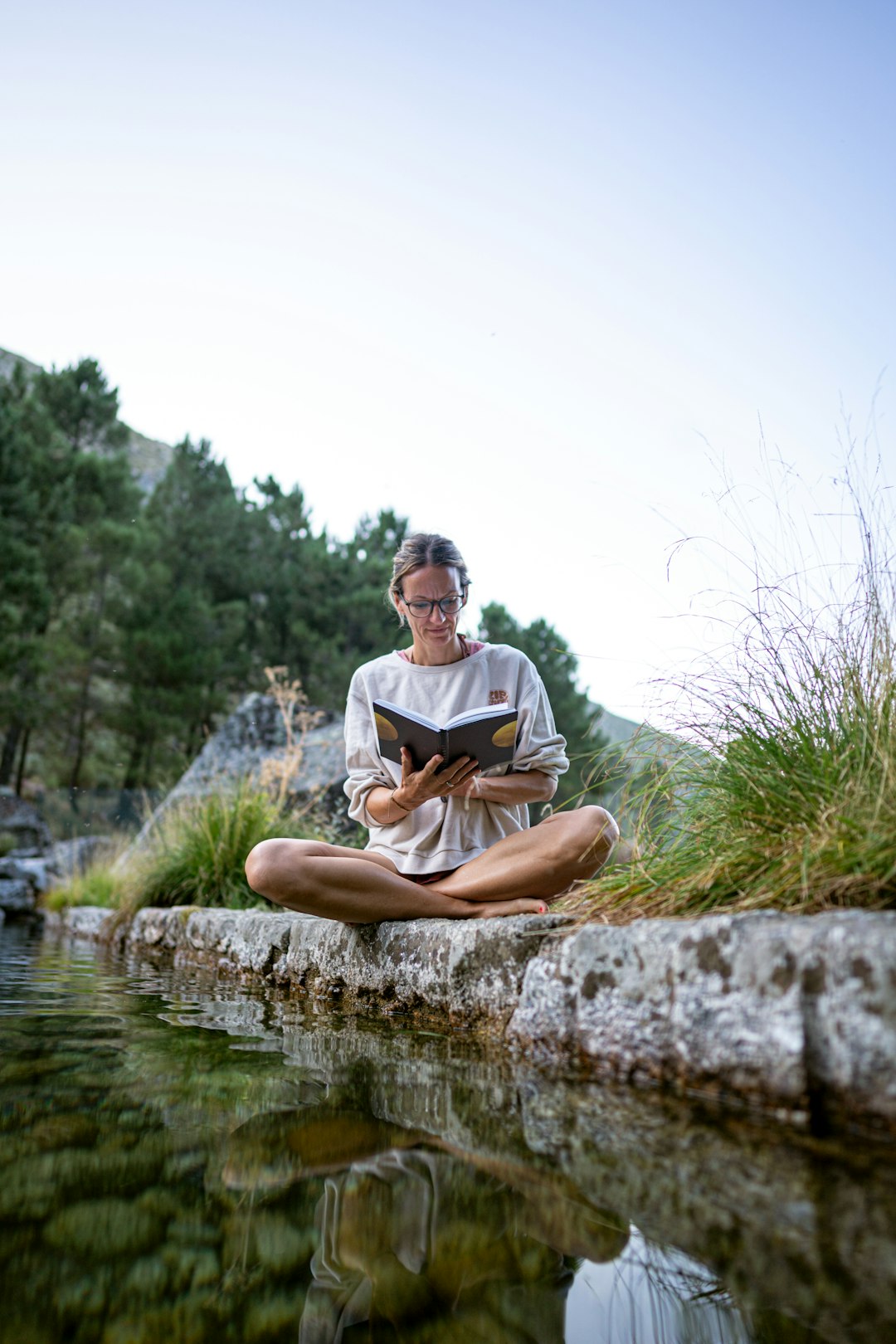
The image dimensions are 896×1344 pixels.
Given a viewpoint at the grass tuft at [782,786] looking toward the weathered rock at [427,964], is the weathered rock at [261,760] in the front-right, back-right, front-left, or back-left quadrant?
front-right

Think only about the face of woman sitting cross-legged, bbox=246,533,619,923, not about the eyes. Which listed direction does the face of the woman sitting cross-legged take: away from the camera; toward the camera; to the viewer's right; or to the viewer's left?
toward the camera

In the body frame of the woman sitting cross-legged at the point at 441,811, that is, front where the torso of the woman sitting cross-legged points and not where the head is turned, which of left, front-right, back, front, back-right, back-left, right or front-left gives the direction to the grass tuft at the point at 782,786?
front-left

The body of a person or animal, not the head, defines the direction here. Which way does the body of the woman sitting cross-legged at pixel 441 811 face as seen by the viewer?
toward the camera

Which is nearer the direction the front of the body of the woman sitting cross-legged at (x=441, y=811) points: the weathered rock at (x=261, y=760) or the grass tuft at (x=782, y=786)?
the grass tuft
